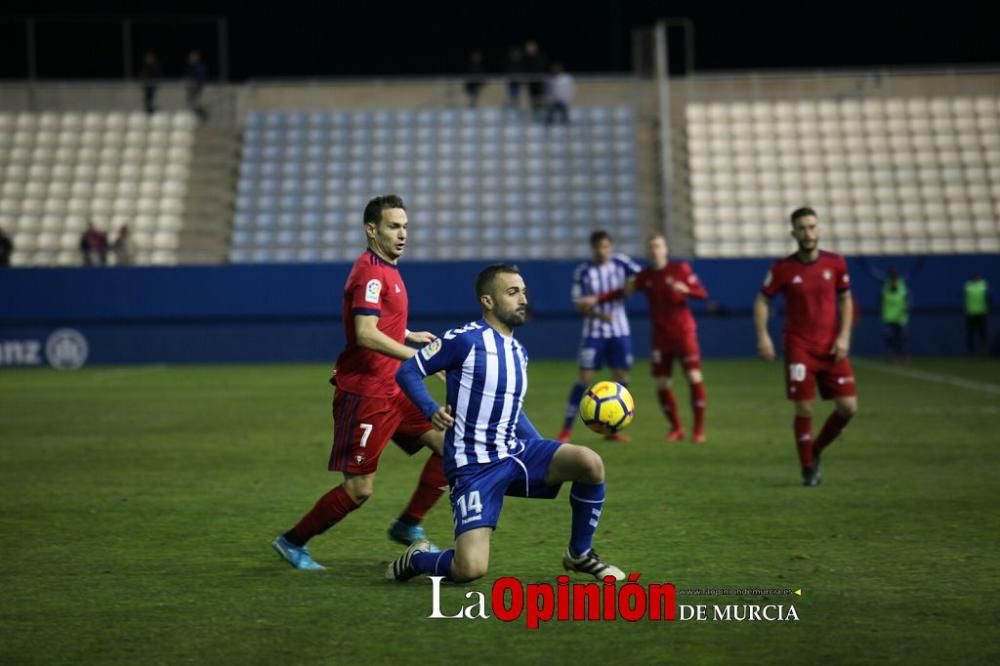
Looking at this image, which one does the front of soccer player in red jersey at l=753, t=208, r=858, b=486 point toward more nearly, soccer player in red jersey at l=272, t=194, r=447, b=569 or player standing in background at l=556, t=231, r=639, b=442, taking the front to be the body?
the soccer player in red jersey

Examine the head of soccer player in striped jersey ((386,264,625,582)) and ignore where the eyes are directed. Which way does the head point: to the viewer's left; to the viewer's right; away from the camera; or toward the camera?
to the viewer's right

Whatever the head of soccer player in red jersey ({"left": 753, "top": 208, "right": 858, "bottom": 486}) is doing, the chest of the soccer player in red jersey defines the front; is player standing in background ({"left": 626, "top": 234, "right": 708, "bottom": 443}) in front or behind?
behind

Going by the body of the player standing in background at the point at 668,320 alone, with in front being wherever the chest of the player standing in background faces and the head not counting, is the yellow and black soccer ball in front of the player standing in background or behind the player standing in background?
in front

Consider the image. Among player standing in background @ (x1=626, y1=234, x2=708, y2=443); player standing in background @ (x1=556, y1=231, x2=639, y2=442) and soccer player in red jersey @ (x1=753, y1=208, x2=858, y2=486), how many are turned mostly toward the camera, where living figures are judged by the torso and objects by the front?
3

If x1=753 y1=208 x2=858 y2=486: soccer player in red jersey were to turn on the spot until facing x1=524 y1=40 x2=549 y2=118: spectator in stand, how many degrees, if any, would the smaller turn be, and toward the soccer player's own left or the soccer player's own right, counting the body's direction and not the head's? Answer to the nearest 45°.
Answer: approximately 180°

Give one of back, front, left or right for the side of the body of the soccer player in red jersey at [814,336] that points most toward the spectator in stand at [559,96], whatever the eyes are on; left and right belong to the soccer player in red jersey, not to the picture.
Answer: back

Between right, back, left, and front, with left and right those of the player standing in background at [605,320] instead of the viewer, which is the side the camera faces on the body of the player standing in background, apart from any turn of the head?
front

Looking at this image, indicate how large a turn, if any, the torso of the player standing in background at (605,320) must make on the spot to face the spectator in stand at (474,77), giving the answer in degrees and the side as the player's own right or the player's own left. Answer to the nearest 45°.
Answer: approximately 180°

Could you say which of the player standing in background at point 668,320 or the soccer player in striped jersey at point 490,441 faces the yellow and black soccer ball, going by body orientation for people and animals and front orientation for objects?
the player standing in background
